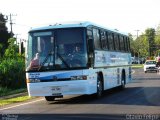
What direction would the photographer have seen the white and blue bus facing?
facing the viewer and to the left of the viewer

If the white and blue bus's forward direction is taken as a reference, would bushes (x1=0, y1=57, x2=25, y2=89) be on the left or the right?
on its right
